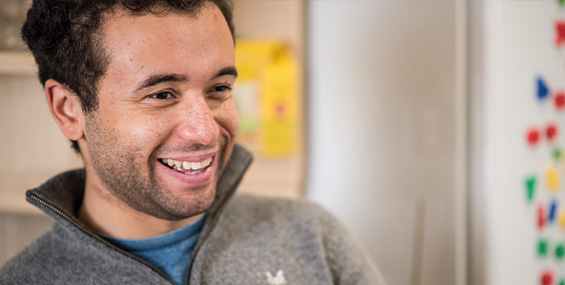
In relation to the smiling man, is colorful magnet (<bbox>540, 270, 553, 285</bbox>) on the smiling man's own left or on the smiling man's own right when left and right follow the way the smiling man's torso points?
on the smiling man's own left

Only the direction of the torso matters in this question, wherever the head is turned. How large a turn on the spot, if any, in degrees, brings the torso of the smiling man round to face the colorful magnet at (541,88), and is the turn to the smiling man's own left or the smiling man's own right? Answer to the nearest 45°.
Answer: approximately 45° to the smiling man's own left

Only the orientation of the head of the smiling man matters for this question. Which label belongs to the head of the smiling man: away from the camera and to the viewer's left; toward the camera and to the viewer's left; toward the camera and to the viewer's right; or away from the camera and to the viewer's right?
toward the camera and to the viewer's right

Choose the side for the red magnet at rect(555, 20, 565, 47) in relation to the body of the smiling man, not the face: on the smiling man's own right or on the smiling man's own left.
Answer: on the smiling man's own left

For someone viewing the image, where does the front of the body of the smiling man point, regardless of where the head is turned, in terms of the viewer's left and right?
facing the viewer and to the right of the viewer

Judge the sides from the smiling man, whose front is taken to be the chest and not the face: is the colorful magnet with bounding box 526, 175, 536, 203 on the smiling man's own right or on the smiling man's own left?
on the smiling man's own left

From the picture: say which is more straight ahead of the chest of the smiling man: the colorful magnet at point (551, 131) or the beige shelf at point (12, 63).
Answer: the colorful magnet

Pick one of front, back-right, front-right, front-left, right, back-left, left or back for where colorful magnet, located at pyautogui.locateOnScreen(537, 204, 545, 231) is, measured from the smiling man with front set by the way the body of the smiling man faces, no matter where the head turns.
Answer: back-left
